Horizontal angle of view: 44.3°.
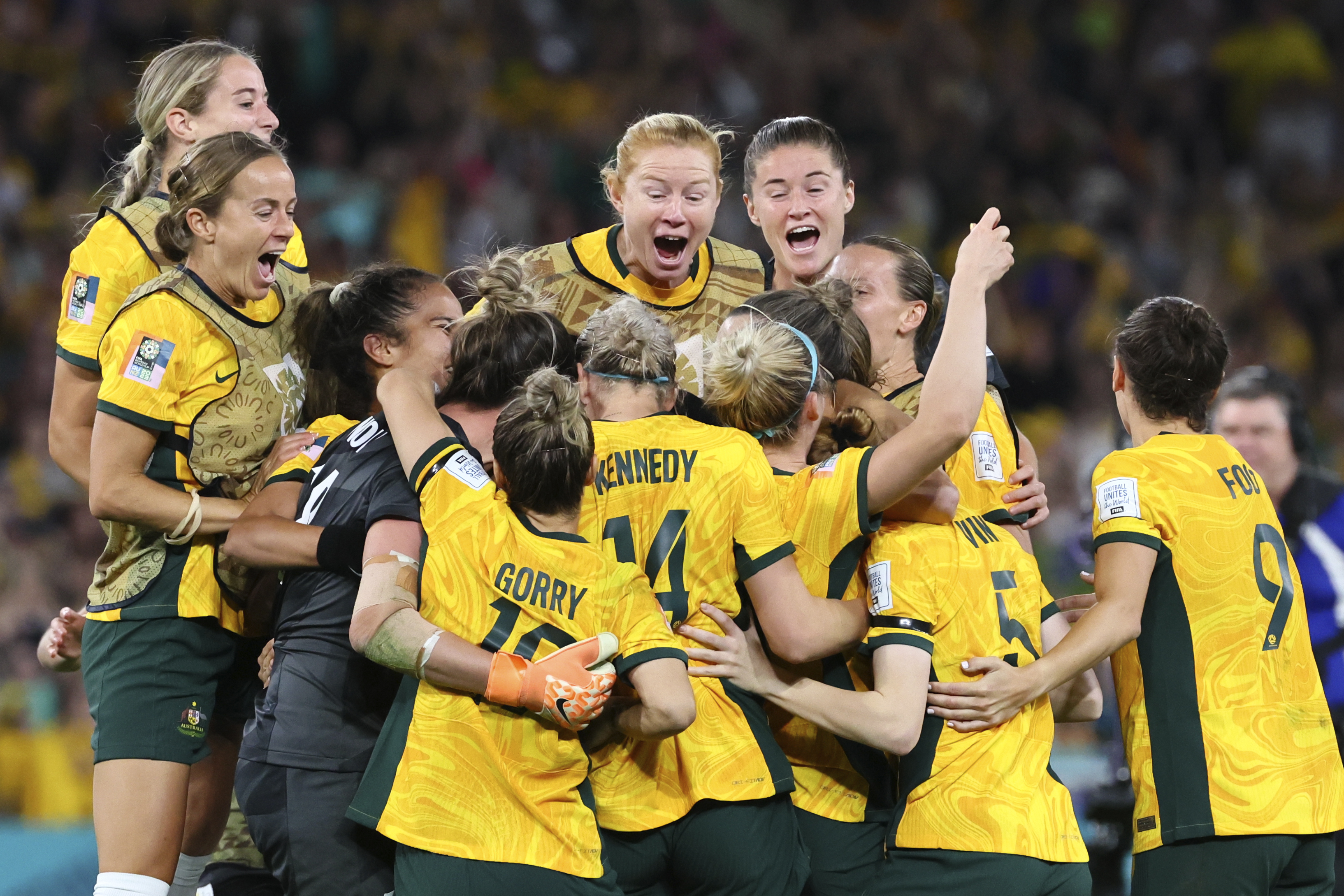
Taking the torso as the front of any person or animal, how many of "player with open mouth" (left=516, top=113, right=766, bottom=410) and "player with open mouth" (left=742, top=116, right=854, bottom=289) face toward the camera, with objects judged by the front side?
2

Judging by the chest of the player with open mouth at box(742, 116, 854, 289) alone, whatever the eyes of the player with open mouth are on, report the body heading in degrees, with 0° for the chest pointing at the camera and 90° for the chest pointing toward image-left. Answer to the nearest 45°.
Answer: approximately 0°
